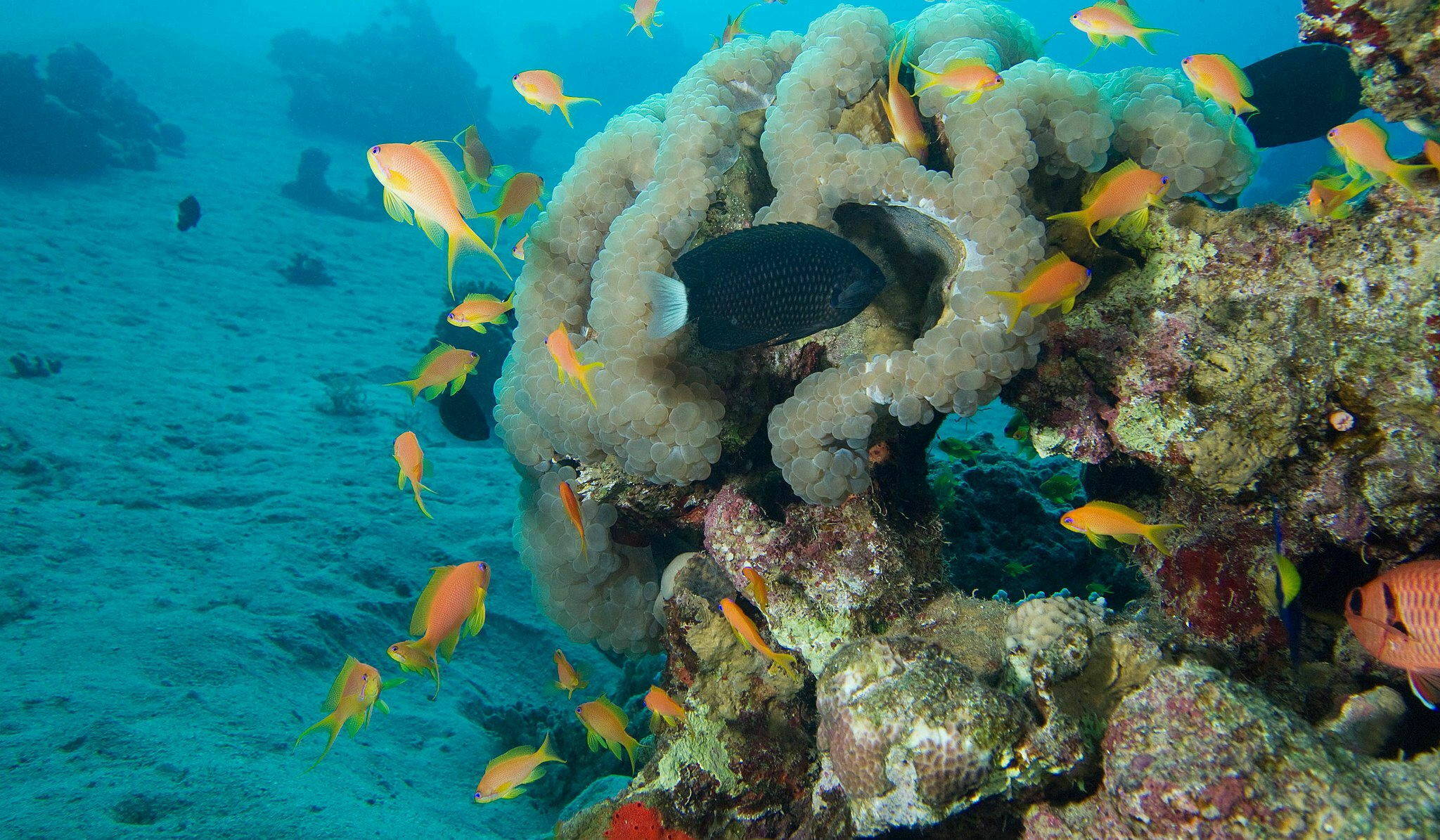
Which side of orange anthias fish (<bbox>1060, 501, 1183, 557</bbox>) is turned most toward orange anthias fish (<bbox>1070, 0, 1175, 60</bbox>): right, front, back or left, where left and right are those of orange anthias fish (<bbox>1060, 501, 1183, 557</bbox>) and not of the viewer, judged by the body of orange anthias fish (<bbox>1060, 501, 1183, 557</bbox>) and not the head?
right

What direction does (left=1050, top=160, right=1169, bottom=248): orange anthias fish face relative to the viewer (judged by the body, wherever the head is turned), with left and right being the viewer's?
facing to the right of the viewer

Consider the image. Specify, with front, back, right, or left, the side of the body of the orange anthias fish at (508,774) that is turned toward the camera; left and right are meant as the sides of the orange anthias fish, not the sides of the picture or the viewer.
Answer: left

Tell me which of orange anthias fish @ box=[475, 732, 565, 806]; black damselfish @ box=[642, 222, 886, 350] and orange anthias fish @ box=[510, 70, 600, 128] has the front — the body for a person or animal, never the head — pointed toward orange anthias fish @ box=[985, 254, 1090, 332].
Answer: the black damselfish

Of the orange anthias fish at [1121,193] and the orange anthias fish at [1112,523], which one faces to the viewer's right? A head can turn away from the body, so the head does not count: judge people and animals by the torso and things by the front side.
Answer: the orange anthias fish at [1121,193]

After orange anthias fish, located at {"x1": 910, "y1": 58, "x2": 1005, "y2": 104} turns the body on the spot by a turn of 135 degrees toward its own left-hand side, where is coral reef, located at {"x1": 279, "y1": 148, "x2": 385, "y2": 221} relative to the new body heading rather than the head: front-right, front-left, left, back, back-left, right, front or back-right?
front

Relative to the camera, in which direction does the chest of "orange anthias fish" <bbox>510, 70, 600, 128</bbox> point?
to the viewer's left

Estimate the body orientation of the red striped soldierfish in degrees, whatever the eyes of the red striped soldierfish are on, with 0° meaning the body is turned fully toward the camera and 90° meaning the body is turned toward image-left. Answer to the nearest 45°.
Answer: approximately 90°

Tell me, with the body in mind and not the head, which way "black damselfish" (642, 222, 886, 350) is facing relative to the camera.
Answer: to the viewer's right

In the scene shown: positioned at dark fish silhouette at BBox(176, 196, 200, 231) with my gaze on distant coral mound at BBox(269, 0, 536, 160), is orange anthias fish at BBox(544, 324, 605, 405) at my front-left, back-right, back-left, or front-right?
back-right

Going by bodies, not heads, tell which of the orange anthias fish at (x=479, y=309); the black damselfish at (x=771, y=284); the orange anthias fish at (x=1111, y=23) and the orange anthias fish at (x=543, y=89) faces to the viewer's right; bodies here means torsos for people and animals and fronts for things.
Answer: the black damselfish

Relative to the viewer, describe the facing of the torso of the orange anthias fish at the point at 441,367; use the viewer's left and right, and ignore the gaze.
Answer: facing to the right of the viewer

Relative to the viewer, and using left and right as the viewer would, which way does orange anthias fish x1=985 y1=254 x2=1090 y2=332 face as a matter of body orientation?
facing to the right of the viewer

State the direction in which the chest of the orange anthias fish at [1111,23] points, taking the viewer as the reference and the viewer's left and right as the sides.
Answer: facing to the left of the viewer
